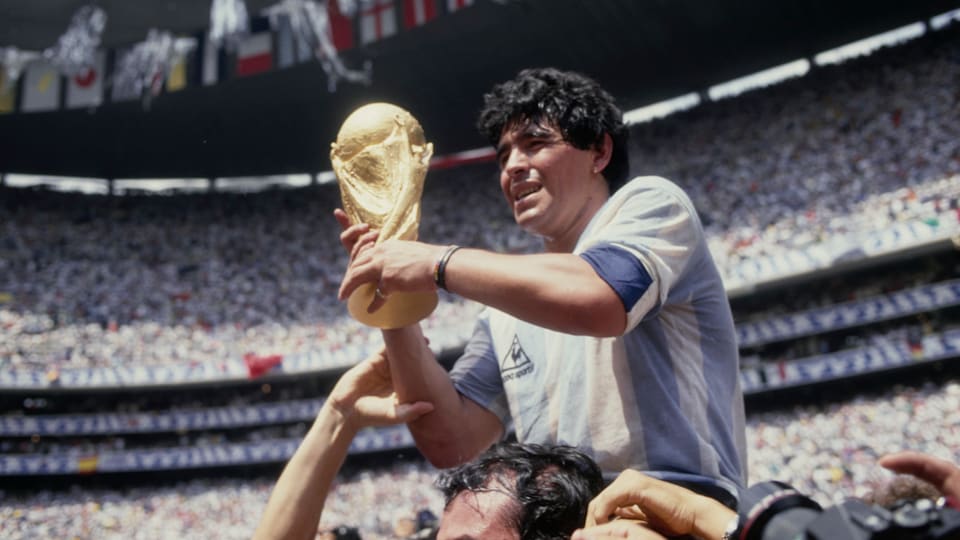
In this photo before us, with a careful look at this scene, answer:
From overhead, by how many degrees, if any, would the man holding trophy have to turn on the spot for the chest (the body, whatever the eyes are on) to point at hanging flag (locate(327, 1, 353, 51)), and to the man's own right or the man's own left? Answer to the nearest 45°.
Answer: approximately 135° to the man's own right

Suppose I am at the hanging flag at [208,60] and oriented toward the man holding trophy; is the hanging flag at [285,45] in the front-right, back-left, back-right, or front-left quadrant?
front-left

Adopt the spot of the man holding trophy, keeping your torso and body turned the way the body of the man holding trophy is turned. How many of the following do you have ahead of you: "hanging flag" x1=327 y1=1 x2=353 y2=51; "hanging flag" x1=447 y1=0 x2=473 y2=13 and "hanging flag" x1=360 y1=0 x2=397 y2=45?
0

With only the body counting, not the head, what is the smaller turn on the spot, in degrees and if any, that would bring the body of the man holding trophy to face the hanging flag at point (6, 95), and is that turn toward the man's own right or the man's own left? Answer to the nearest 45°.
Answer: approximately 90° to the man's own right

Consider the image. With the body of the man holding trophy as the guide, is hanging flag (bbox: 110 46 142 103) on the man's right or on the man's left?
on the man's right

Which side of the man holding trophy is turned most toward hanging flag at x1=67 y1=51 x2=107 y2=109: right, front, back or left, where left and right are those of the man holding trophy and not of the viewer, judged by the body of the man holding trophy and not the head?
right

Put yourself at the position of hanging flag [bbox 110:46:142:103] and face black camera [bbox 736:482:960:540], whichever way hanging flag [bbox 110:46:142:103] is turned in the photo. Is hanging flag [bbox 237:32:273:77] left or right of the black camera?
left

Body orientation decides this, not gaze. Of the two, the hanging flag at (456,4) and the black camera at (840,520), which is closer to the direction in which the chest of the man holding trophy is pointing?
the black camera

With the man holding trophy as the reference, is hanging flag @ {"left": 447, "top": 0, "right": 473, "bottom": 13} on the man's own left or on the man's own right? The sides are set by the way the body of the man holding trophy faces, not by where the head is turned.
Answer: on the man's own right

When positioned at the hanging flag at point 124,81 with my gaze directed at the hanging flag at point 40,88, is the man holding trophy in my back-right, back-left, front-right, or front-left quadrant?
back-left

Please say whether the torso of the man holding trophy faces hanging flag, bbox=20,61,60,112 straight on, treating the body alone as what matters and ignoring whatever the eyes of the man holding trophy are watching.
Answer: no

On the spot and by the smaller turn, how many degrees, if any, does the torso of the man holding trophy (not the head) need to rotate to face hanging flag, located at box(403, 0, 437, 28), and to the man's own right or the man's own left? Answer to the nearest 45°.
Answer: approximately 135° to the man's own right

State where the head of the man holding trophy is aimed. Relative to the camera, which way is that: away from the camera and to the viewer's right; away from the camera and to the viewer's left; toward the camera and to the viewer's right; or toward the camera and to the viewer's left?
toward the camera and to the viewer's left

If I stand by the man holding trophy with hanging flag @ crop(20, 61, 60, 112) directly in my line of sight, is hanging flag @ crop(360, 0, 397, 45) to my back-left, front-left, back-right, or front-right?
front-right

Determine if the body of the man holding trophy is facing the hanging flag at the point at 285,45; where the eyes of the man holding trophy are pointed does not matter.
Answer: no

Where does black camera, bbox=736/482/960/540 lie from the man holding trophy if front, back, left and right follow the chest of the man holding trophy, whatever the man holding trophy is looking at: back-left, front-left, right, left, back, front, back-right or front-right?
front-left
